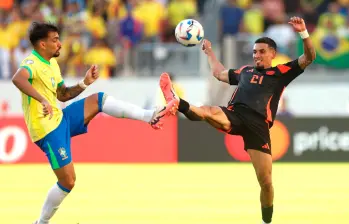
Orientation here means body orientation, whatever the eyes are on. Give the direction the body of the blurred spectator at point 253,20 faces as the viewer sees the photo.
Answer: toward the camera

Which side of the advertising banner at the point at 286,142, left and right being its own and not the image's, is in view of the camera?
front

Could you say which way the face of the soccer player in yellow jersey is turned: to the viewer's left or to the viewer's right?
to the viewer's right

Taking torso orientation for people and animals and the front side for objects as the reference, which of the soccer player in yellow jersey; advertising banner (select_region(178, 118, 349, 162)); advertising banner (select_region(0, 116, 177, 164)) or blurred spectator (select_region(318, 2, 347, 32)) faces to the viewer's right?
the soccer player in yellow jersey

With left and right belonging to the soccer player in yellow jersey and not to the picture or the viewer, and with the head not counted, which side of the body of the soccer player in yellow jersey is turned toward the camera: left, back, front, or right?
right

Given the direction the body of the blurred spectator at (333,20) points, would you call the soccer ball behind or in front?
in front

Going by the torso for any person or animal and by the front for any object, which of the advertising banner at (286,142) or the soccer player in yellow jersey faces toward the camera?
the advertising banner

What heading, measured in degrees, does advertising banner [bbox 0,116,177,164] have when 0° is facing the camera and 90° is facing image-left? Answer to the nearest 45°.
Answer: approximately 0°

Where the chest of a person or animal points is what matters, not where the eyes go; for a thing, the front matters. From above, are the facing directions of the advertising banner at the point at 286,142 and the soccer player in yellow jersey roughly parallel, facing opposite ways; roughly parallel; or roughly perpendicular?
roughly perpendicular

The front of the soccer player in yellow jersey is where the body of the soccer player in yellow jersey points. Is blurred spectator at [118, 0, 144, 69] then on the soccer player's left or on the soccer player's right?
on the soccer player's left

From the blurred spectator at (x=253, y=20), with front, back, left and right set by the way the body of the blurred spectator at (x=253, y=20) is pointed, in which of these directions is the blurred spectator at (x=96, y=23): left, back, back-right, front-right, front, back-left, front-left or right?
right

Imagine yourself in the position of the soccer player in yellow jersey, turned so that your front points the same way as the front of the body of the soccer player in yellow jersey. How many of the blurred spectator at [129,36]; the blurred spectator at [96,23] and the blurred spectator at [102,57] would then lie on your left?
3
